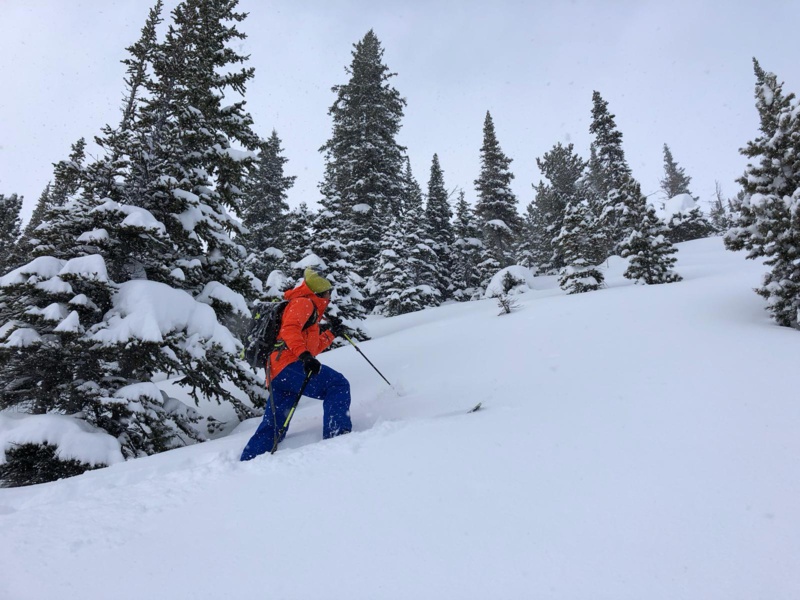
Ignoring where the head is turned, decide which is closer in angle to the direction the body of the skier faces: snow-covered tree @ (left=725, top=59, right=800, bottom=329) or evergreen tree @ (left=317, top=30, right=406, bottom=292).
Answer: the snow-covered tree

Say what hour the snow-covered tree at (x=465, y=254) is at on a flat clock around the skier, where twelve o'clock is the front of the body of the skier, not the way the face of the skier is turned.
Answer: The snow-covered tree is roughly at 10 o'clock from the skier.

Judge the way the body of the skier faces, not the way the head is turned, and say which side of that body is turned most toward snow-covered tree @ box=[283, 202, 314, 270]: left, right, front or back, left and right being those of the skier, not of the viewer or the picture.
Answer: left

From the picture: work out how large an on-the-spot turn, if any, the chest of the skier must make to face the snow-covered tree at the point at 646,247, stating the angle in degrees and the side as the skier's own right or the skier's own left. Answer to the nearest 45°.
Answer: approximately 45° to the skier's own left

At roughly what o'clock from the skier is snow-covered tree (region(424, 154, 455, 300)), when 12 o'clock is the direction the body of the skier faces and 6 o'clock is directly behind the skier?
The snow-covered tree is roughly at 10 o'clock from the skier.

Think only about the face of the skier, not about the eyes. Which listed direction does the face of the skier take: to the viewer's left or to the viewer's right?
to the viewer's right

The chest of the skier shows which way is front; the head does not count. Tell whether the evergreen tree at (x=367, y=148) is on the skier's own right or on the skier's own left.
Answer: on the skier's own left

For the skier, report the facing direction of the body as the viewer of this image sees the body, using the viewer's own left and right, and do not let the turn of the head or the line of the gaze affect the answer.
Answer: facing to the right of the viewer

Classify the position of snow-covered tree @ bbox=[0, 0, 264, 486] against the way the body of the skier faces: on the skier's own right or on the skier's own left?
on the skier's own left
